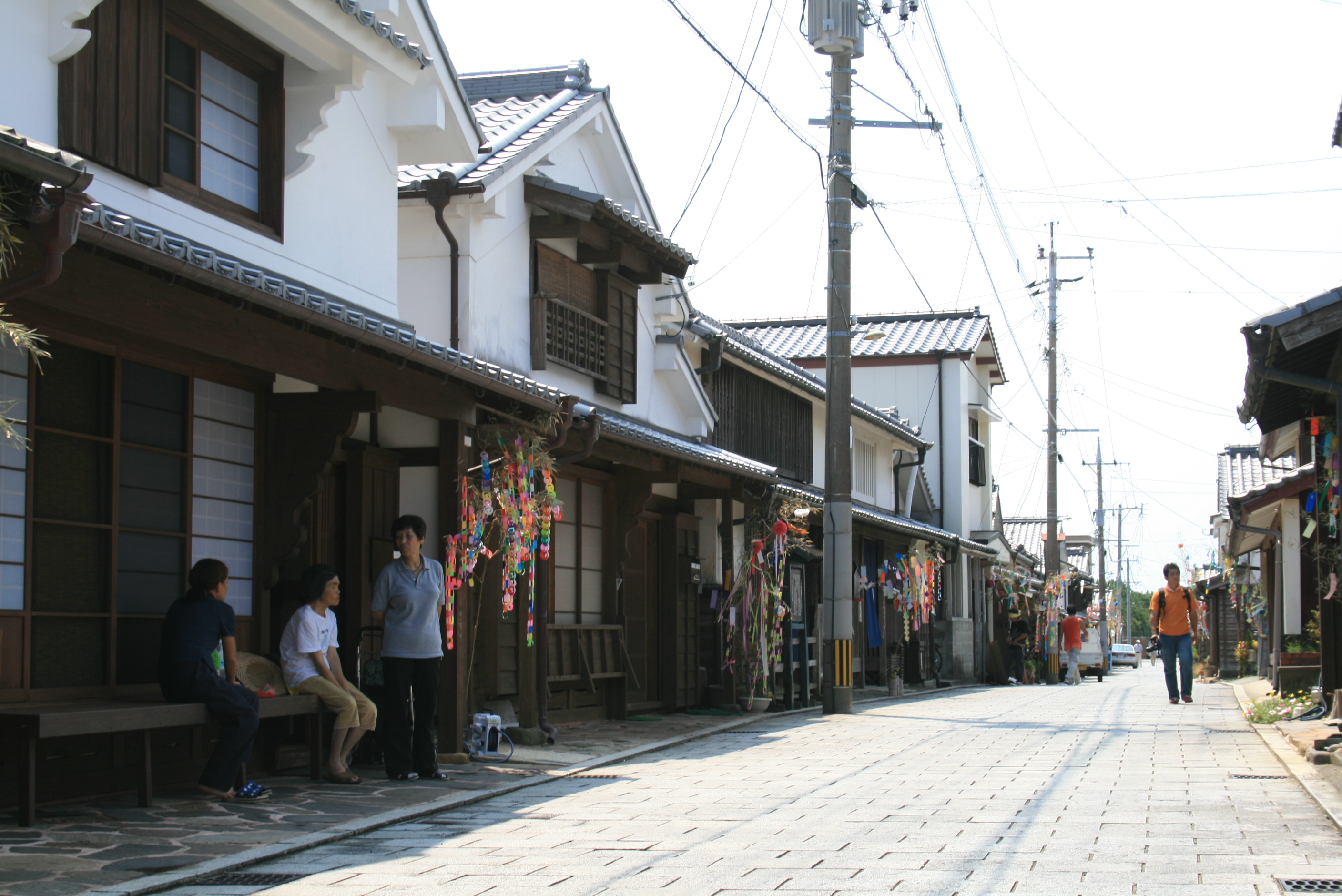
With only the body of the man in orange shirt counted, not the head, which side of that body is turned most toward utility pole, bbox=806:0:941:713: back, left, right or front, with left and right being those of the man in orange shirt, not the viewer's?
right

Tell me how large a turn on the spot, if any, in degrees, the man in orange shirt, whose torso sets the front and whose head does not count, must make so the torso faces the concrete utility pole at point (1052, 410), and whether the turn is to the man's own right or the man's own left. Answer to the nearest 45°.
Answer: approximately 180°

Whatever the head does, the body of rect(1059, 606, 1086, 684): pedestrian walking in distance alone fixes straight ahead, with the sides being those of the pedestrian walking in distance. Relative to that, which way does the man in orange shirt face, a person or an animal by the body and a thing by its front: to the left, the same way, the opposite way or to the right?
the opposite way

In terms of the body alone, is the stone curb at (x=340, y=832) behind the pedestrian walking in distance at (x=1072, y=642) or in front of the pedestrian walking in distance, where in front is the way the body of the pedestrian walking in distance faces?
behind

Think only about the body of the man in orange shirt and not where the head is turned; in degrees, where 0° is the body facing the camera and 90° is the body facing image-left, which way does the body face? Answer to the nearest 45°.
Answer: approximately 0°

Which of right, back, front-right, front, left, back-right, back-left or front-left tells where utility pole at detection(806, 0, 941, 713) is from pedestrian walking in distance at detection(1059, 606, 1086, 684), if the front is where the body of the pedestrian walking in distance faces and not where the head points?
back

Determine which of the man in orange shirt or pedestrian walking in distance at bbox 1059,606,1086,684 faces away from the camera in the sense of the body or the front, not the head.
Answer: the pedestrian walking in distance

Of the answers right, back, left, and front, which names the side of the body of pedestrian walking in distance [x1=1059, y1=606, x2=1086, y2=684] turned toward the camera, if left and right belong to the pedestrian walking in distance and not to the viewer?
back

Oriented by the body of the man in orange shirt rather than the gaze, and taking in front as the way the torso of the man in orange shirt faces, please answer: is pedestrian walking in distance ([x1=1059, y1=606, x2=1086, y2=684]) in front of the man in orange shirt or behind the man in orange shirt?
behind

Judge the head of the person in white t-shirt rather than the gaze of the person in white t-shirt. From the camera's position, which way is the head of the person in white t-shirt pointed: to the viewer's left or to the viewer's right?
to the viewer's right

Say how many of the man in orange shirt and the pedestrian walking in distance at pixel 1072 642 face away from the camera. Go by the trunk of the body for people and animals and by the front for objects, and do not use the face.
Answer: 1

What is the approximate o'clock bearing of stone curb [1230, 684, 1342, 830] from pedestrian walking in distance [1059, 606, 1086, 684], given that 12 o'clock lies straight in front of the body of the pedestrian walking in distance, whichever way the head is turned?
The stone curb is roughly at 6 o'clock from the pedestrian walking in distance.

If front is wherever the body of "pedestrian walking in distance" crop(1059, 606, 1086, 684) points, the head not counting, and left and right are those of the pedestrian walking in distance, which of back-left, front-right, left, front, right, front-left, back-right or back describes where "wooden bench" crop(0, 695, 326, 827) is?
back
